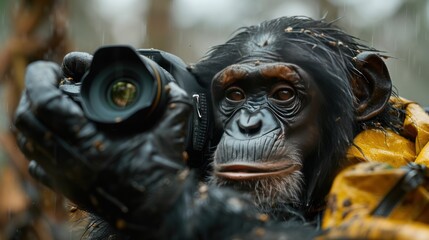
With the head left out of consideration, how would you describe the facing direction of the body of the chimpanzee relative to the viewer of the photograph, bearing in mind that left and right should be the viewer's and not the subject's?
facing the viewer and to the left of the viewer
